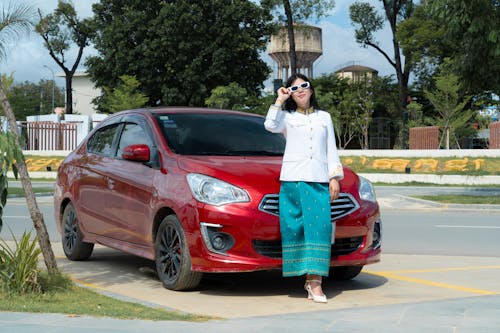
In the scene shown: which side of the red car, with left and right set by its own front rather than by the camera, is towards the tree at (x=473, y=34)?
left

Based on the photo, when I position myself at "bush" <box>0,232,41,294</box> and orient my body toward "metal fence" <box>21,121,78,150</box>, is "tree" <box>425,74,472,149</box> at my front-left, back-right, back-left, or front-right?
front-right

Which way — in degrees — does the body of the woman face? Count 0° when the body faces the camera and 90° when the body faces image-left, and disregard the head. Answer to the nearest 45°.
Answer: approximately 0°

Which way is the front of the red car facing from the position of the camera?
facing the viewer and to the right of the viewer

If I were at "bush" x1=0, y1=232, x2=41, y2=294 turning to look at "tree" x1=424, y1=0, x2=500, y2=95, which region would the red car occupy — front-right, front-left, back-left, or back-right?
front-right

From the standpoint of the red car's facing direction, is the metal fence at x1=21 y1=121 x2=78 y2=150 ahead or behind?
behind

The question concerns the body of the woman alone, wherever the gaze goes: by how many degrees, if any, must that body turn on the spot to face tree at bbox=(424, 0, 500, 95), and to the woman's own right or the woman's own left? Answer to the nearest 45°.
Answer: approximately 180°

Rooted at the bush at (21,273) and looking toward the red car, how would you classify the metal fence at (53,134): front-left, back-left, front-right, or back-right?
front-left

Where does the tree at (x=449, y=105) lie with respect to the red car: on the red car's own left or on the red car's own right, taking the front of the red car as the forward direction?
on the red car's own left

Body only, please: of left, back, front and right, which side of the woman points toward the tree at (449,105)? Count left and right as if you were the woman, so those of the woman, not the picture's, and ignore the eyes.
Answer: back
